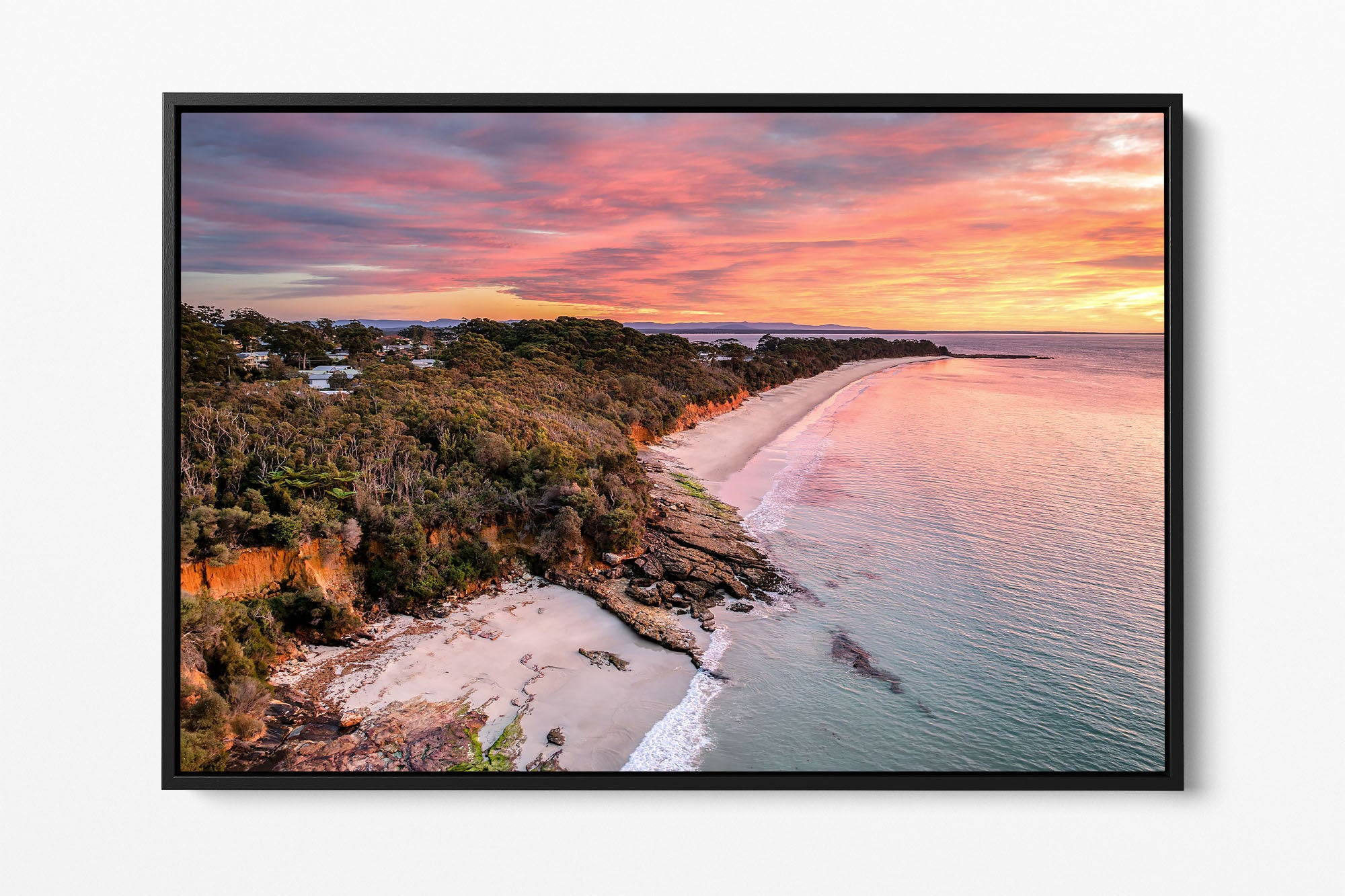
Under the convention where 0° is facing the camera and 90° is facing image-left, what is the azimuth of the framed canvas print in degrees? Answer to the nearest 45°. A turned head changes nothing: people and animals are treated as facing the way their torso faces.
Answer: approximately 0°
